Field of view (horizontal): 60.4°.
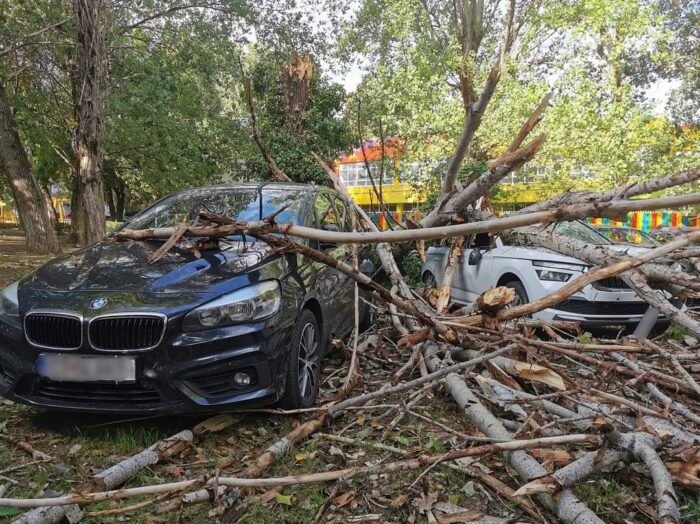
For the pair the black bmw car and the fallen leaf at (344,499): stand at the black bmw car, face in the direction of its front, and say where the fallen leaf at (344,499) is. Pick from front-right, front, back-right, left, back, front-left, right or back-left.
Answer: left

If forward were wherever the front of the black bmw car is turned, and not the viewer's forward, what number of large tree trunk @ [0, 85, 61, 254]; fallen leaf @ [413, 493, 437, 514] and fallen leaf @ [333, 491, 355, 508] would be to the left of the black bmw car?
2

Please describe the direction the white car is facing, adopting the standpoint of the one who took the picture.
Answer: facing the viewer and to the right of the viewer

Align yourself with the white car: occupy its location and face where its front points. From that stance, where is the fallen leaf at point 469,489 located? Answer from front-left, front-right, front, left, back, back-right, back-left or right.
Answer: front-right

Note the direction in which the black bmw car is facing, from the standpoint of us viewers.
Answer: facing the viewer and to the left of the viewer

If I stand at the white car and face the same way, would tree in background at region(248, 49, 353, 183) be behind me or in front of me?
behind

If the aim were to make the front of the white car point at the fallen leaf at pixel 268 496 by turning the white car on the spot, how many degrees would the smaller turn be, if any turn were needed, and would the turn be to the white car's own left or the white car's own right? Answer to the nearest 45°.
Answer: approximately 45° to the white car's own right

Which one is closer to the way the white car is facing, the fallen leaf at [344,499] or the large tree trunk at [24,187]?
the fallen leaf

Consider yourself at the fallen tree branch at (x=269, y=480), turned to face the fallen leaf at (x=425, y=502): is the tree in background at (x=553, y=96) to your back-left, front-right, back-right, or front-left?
front-left

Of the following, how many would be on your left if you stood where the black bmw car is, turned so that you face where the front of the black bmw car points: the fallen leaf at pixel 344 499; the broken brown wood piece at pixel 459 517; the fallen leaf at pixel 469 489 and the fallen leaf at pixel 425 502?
4

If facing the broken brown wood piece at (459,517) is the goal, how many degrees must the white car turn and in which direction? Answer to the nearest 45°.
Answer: approximately 45° to its right

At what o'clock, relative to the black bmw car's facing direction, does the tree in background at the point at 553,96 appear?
The tree in background is roughly at 6 o'clock from the black bmw car.

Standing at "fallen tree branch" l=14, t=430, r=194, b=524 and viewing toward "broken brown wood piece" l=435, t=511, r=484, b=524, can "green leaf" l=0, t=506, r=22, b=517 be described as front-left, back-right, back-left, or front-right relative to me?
back-right

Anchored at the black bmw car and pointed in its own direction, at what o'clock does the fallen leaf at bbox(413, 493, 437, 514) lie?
The fallen leaf is roughly at 9 o'clock from the black bmw car.

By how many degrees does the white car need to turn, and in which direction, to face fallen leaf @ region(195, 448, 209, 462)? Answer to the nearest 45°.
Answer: approximately 90° to its right

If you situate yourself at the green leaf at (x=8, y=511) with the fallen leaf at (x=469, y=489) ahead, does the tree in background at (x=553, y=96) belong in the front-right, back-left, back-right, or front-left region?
front-left

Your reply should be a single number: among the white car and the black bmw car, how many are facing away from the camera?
0

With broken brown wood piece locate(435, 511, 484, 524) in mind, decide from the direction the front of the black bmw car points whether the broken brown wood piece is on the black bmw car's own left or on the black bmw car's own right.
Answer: on the black bmw car's own left
